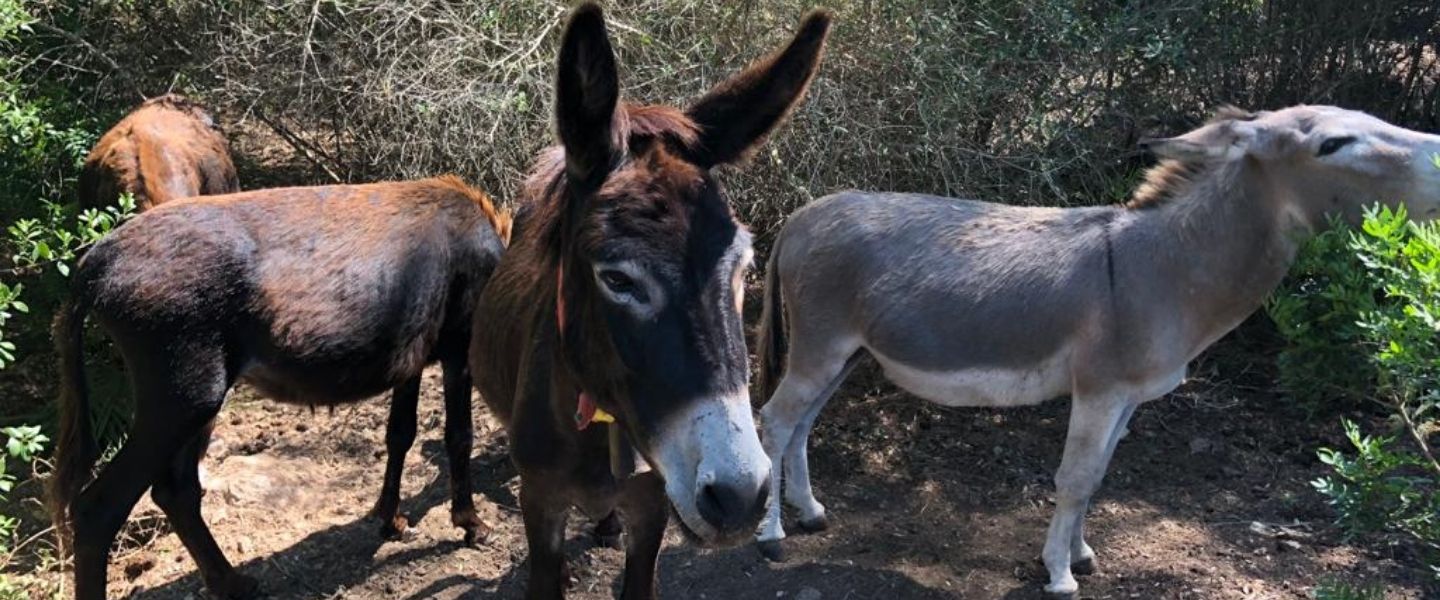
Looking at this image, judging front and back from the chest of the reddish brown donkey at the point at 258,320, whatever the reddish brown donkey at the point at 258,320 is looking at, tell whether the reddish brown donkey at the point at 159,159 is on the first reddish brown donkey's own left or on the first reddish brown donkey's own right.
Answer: on the first reddish brown donkey's own left

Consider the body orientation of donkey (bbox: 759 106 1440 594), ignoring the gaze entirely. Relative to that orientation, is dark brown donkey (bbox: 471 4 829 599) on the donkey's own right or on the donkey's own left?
on the donkey's own right

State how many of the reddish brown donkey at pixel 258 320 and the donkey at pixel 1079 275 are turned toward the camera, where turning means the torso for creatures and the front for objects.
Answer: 0

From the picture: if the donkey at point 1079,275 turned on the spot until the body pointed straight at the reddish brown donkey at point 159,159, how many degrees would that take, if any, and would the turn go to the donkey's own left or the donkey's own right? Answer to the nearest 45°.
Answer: approximately 180°

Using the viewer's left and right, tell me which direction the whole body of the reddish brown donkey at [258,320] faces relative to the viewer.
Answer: facing away from the viewer and to the right of the viewer

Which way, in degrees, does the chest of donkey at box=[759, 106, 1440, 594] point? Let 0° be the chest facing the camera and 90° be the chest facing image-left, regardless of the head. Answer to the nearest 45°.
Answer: approximately 270°
